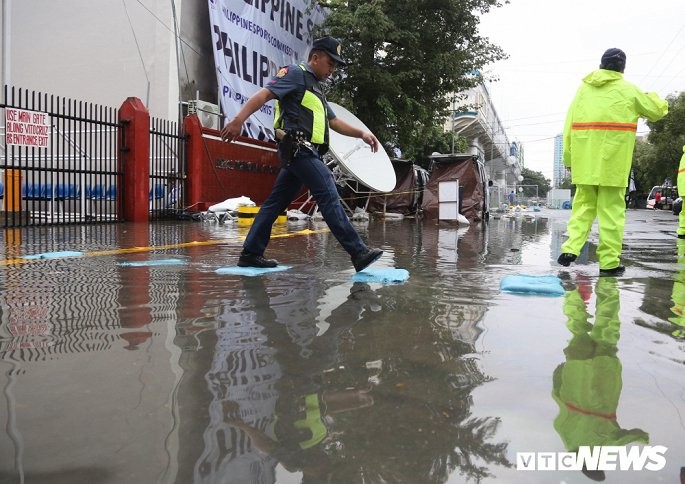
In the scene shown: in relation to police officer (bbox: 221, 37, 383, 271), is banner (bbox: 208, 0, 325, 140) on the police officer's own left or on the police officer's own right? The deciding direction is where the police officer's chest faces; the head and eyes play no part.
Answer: on the police officer's own left

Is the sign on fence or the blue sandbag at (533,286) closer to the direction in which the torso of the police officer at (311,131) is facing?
the blue sandbag

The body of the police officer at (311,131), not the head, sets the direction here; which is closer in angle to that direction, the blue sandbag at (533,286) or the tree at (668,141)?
the blue sandbag

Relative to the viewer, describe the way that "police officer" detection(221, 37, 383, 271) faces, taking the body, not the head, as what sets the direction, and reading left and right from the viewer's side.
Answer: facing to the right of the viewer

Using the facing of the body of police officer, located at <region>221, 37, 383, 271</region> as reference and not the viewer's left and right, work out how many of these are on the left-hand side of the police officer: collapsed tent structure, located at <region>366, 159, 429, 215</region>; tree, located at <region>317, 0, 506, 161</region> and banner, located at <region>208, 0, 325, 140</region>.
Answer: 3

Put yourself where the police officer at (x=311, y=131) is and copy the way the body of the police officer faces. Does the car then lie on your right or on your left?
on your left

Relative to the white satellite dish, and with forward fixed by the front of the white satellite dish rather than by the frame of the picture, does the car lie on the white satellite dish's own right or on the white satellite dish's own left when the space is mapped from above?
on the white satellite dish's own left

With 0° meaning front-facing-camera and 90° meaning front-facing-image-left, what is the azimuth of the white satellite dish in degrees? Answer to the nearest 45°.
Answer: approximately 315°

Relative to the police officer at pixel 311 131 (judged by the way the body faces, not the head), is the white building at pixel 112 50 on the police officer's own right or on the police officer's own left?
on the police officer's own left

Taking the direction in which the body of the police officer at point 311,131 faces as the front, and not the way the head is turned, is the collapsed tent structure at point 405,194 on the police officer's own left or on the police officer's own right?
on the police officer's own left

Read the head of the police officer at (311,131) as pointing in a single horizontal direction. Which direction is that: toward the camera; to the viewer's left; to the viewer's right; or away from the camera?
to the viewer's right
